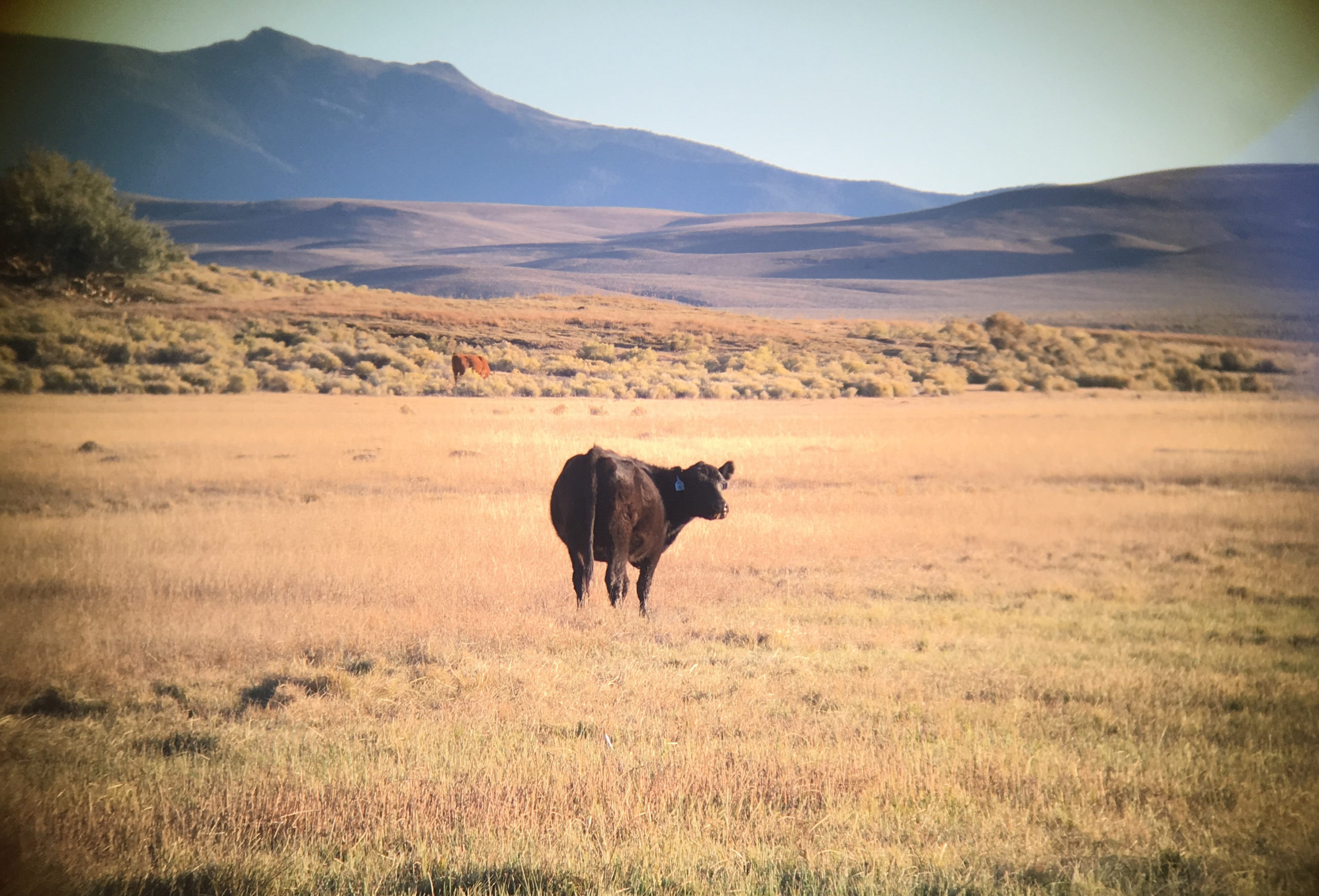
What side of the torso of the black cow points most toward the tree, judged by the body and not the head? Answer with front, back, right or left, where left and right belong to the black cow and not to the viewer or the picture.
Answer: left

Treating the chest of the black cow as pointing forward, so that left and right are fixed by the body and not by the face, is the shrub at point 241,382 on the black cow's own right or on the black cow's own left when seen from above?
on the black cow's own left

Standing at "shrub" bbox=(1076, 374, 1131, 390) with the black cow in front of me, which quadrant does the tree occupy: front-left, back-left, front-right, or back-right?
back-right

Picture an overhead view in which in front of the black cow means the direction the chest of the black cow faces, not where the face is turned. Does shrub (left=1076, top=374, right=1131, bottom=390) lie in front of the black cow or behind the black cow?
in front

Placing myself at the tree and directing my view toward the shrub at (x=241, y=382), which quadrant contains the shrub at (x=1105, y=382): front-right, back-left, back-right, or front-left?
front-left

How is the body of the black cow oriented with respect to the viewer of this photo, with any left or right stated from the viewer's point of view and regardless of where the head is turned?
facing away from the viewer and to the right of the viewer
